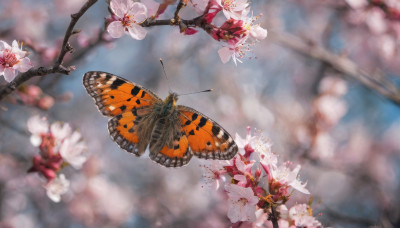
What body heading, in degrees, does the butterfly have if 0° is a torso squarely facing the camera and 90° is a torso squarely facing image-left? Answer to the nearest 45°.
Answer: approximately 225°

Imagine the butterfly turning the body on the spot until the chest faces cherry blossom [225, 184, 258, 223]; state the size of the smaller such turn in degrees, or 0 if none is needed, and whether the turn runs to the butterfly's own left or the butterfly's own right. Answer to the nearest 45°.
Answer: approximately 90° to the butterfly's own right

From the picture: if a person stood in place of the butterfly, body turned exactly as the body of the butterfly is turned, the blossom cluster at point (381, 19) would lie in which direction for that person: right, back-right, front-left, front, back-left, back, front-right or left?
front

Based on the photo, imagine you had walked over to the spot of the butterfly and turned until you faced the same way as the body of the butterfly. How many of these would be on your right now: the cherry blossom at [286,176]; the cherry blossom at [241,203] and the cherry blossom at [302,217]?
3

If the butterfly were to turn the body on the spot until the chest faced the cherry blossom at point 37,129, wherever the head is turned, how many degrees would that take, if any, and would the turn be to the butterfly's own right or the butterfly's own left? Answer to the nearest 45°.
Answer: approximately 135° to the butterfly's own left

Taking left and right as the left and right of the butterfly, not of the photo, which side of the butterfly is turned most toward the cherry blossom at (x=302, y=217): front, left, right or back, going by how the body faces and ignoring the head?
right

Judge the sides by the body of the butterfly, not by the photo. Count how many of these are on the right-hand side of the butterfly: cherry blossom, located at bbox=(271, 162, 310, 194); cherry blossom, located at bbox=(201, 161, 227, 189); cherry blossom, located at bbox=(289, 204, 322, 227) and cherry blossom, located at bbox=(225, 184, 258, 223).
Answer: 4

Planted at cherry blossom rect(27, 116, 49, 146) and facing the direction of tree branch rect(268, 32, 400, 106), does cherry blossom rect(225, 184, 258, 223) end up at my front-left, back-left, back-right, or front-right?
front-right

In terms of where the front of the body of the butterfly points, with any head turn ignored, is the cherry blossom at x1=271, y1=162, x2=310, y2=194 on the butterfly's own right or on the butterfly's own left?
on the butterfly's own right

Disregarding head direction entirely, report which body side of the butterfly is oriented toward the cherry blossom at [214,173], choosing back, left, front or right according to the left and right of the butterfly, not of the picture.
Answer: right

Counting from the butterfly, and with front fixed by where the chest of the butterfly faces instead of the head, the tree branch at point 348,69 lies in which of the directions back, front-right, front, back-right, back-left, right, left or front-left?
front

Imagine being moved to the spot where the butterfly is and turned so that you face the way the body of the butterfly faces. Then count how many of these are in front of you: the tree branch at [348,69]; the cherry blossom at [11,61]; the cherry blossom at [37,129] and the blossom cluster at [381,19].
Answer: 2
